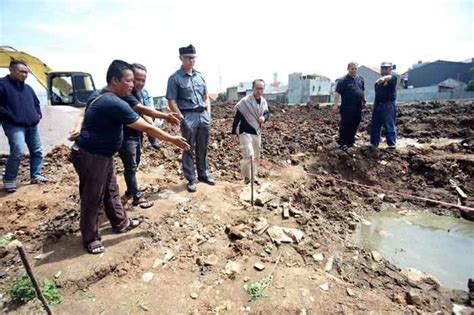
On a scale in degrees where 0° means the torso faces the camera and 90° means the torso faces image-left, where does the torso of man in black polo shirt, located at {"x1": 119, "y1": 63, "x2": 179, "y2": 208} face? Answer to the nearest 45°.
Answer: approximately 315°

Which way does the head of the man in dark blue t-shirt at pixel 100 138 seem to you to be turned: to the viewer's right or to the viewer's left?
to the viewer's right

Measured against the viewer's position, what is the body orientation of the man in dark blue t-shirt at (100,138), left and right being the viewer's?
facing to the right of the viewer

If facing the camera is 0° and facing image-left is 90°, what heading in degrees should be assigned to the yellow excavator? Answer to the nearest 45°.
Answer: approximately 45°

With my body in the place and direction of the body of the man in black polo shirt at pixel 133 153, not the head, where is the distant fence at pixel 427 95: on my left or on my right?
on my left

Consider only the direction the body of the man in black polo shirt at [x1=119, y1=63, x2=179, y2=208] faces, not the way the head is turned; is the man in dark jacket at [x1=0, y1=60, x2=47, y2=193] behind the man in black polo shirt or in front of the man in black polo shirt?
behind

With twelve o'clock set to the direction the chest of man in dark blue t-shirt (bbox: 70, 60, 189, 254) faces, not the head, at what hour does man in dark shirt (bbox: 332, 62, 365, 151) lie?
The man in dark shirt is roughly at 11 o'clock from the man in dark blue t-shirt.
